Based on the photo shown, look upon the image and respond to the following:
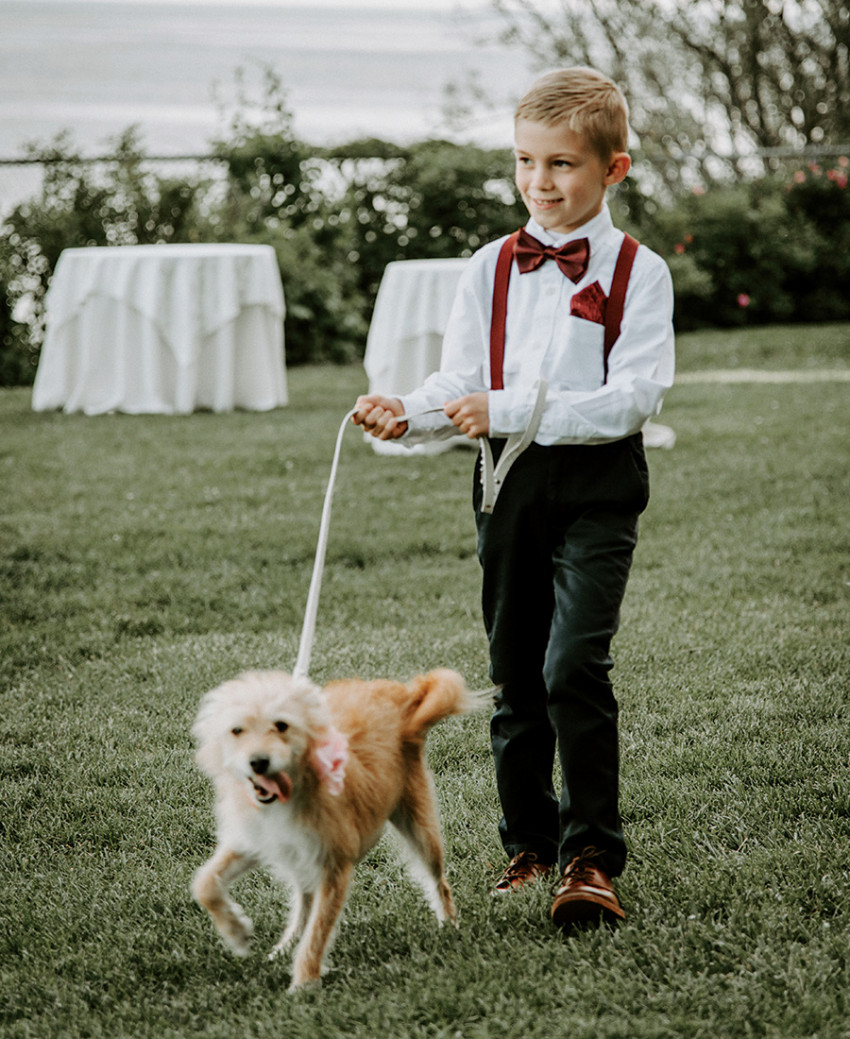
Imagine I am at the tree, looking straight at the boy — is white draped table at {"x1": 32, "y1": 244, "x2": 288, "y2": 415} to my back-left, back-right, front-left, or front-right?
front-right

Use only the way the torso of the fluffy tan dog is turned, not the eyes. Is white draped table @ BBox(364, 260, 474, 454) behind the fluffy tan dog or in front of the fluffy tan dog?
behind

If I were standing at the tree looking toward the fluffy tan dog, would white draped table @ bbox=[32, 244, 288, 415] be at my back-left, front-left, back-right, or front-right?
front-right

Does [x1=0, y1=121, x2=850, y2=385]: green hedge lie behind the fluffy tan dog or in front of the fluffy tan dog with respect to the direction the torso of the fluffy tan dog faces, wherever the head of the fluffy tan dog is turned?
behind

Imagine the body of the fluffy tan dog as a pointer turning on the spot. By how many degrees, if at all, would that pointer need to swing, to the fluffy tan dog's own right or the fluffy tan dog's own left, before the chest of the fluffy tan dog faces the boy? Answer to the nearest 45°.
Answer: approximately 180°

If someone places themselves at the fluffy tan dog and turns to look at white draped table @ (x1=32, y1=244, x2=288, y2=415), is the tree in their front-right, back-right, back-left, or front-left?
front-right

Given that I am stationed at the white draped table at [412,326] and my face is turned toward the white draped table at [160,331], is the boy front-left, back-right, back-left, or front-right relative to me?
back-left

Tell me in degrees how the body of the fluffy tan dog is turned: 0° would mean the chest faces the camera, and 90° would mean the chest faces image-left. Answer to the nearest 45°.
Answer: approximately 45°

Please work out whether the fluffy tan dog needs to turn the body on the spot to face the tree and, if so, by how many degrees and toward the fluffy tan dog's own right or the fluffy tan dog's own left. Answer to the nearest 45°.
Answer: approximately 135° to the fluffy tan dog's own right

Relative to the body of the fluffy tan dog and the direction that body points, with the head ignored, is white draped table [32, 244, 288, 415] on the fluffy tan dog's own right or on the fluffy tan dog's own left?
on the fluffy tan dog's own right
